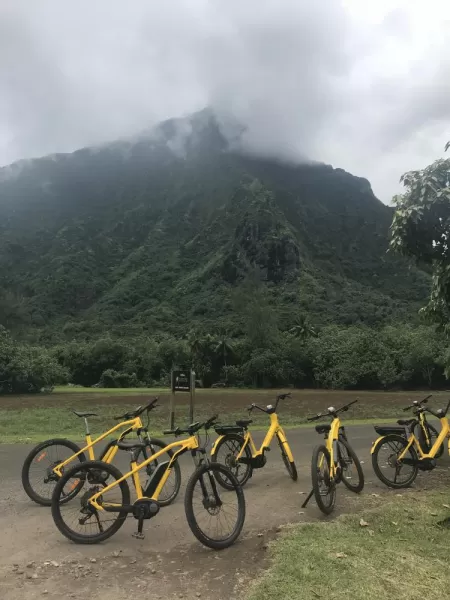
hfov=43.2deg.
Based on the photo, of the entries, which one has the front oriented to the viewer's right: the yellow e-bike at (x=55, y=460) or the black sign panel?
the yellow e-bike

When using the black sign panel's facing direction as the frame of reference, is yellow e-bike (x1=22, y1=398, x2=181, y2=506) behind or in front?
in front

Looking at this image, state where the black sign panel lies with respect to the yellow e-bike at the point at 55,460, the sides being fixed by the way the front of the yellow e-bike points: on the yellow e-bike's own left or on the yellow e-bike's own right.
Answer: on the yellow e-bike's own left

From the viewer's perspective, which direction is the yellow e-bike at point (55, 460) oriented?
to the viewer's right

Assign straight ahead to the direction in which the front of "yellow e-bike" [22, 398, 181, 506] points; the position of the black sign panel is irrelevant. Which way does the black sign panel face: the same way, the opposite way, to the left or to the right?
to the right

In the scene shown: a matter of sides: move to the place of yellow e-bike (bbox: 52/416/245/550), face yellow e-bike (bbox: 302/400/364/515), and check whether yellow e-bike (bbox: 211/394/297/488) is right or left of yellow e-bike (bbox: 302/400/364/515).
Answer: left

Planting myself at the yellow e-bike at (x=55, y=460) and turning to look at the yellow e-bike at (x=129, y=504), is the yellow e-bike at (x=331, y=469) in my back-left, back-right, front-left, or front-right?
front-left

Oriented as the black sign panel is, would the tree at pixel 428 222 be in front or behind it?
in front

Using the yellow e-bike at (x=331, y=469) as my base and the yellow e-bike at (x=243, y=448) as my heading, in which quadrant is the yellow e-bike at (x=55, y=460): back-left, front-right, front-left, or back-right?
front-left

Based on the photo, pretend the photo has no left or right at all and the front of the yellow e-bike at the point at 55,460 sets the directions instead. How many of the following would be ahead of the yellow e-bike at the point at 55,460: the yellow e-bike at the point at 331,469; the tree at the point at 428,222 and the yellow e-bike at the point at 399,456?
3

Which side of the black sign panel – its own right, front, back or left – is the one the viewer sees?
front

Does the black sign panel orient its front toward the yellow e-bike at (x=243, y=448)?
yes

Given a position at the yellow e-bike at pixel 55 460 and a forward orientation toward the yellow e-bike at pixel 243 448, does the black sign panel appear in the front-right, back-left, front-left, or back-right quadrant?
front-left

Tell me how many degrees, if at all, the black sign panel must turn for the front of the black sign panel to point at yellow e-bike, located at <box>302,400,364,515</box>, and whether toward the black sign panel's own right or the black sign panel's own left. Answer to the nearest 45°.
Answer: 0° — it already faces it

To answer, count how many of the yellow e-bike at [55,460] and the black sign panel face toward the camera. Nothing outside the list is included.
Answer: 1

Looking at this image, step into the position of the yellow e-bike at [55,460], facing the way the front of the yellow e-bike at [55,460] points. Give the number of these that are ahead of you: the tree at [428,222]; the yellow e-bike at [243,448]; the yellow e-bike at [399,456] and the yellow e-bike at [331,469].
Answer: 4

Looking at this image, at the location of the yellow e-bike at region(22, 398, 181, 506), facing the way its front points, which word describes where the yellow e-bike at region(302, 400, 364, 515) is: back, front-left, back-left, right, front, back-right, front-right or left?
front

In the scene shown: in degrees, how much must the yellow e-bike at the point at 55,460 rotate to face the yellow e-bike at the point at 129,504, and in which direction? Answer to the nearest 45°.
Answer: approximately 45° to its right
